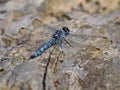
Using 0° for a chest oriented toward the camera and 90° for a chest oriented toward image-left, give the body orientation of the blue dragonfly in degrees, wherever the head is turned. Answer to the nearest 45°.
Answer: approximately 225°
